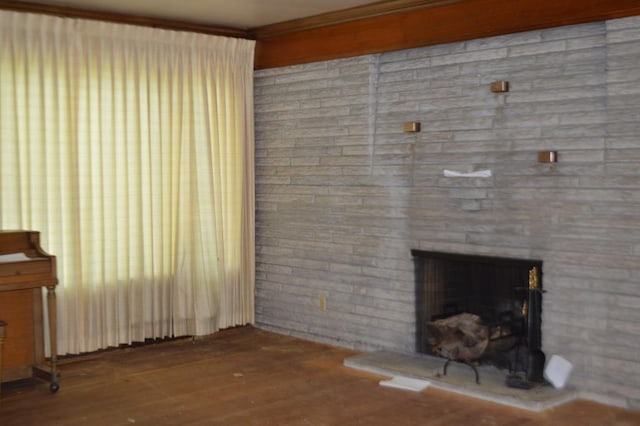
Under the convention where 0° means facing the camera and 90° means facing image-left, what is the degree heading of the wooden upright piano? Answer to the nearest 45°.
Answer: approximately 315°

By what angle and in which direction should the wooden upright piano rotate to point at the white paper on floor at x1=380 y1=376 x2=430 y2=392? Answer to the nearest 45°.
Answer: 0° — it already faces it
